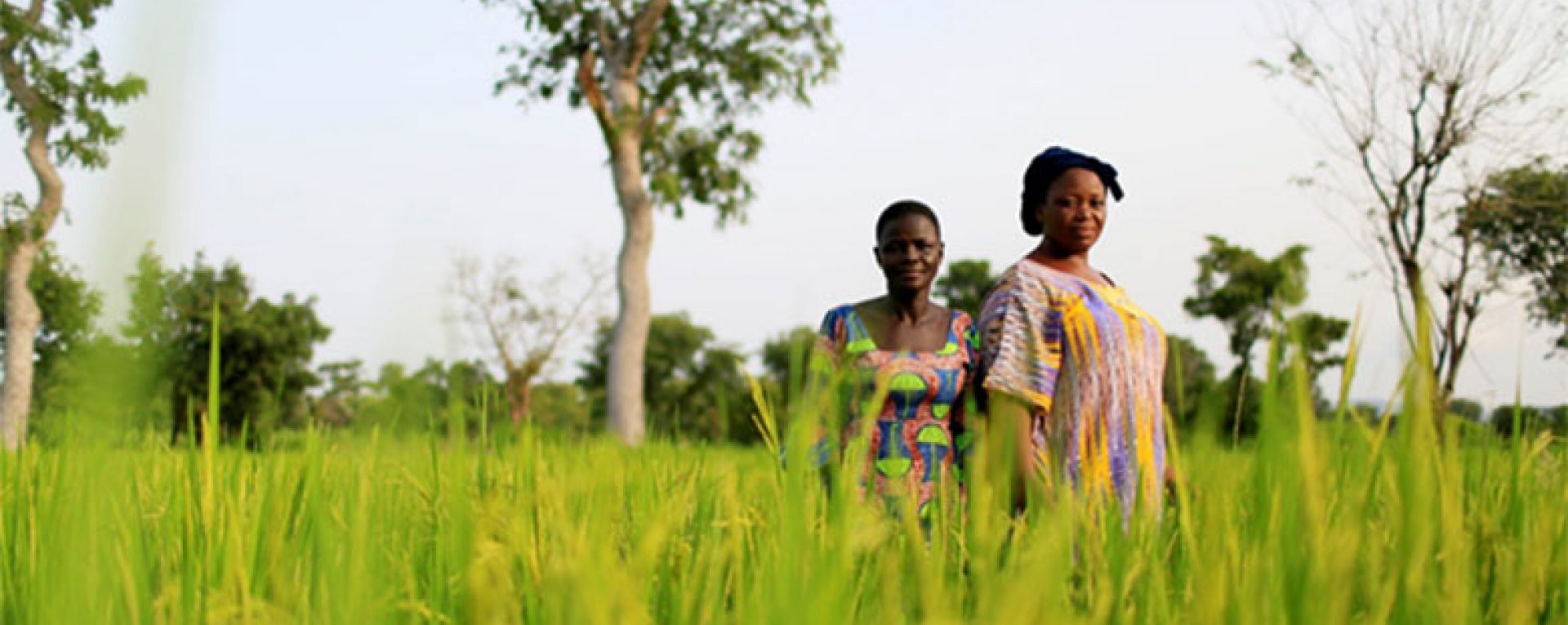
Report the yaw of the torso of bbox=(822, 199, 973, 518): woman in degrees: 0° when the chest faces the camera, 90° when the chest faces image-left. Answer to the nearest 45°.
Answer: approximately 0°

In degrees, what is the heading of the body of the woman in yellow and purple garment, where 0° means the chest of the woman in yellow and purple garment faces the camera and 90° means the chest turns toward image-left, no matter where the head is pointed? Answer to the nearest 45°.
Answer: approximately 315°

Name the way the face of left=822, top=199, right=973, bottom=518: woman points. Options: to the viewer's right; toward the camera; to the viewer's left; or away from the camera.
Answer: toward the camera

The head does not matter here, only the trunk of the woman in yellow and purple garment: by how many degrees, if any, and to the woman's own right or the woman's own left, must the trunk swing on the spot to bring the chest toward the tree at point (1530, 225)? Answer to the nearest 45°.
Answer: approximately 135° to the woman's own left

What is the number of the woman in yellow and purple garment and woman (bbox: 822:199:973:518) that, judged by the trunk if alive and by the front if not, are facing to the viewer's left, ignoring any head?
0

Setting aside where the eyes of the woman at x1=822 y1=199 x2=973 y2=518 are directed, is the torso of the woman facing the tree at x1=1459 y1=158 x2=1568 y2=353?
no
